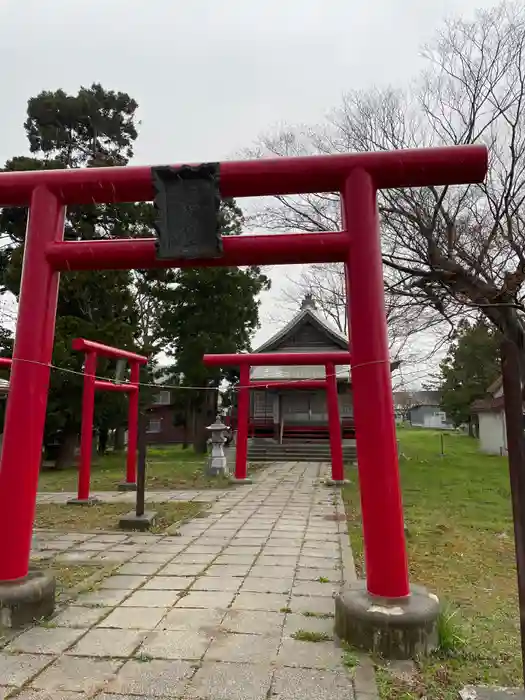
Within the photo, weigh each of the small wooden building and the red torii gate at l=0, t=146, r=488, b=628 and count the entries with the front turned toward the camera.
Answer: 2

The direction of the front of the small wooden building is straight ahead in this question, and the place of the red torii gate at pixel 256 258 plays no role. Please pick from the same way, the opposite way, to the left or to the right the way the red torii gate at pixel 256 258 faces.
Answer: the same way

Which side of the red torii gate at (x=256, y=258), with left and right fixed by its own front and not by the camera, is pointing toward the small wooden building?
back

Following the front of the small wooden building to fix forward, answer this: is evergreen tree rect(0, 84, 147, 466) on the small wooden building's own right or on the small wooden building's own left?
on the small wooden building's own right

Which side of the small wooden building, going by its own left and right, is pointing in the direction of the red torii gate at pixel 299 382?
front

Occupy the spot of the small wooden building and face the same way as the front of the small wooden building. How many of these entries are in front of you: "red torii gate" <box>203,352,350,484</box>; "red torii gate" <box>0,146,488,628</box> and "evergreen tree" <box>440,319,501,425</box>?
2

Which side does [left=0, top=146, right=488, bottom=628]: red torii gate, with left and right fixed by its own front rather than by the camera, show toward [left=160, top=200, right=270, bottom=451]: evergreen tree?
back

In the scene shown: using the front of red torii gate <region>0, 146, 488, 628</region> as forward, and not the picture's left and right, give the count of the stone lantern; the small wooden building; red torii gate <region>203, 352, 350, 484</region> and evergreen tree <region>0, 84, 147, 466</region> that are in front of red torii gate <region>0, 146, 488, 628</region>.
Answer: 0

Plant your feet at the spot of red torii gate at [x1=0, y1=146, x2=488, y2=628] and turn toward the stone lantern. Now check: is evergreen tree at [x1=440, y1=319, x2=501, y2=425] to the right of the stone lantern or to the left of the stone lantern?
right

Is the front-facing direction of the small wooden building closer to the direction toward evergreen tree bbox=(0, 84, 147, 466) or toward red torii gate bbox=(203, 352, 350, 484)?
the red torii gate

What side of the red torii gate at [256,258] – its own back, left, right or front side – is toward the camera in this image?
front

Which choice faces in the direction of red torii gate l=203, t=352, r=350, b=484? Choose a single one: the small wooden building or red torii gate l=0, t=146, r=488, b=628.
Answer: the small wooden building

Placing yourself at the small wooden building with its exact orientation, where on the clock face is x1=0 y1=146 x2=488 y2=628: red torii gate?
The red torii gate is roughly at 12 o'clock from the small wooden building.
